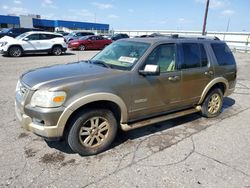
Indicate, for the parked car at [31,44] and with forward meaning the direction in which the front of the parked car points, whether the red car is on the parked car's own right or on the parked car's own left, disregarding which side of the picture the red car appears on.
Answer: on the parked car's own right

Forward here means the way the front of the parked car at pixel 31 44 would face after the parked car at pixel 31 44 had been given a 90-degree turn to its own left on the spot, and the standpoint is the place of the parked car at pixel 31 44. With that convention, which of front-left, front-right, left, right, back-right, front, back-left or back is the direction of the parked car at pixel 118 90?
front

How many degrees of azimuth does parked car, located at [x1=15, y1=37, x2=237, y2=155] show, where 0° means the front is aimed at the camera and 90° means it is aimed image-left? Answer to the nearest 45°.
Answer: approximately 45°

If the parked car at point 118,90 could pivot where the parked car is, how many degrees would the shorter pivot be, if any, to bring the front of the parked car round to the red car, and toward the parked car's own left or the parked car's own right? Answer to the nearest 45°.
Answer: approximately 135° to the parked car's own right

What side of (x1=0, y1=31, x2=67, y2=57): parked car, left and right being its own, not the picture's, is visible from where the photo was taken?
left
